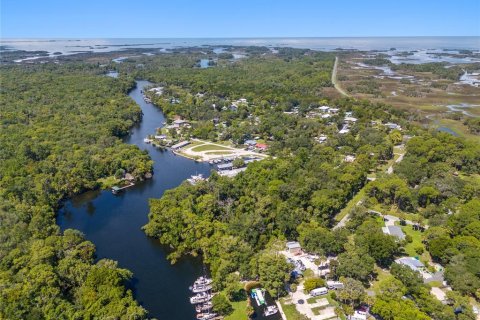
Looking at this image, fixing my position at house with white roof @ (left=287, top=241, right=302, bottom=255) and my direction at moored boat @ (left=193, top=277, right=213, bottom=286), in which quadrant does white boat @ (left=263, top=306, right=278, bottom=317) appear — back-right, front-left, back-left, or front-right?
front-left

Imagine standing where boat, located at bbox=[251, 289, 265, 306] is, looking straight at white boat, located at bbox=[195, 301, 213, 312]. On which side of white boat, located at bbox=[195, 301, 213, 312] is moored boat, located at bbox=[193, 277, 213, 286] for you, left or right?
right

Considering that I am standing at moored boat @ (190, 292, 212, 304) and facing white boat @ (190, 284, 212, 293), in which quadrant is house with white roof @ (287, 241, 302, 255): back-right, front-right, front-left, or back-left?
front-right

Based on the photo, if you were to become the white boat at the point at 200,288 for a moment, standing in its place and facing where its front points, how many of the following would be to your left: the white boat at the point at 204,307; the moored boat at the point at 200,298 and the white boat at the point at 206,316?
3

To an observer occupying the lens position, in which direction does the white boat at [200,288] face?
facing to the left of the viewer

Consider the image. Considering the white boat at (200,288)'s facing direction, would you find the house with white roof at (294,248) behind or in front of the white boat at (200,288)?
behind

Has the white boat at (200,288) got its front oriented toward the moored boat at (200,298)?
no

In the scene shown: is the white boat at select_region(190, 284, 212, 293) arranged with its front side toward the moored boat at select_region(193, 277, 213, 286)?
no

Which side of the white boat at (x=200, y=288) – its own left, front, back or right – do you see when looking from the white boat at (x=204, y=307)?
left
